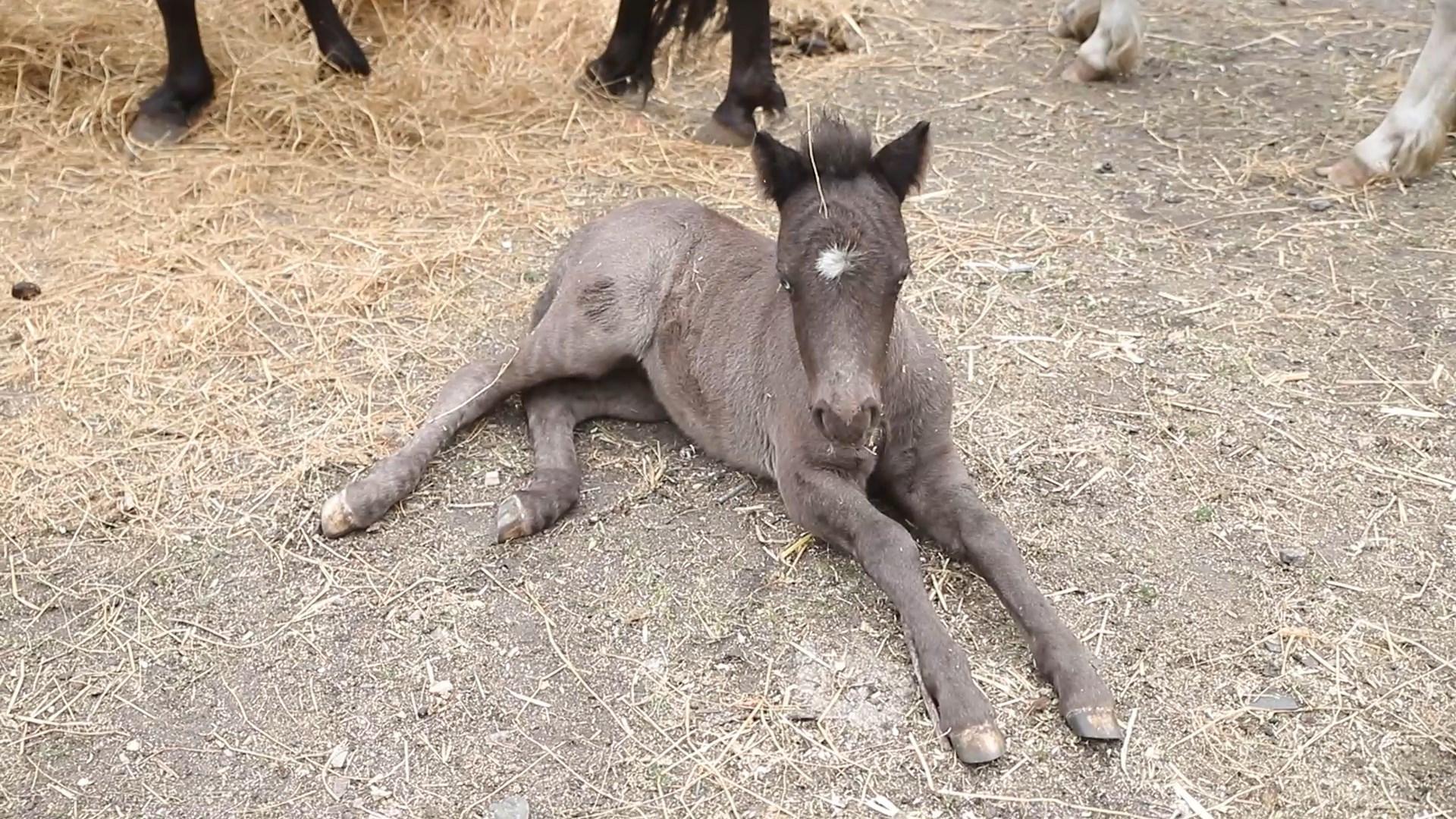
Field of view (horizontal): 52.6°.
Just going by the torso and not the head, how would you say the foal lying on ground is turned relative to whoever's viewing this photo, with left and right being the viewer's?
facing the viewer and to the right of the viewer
